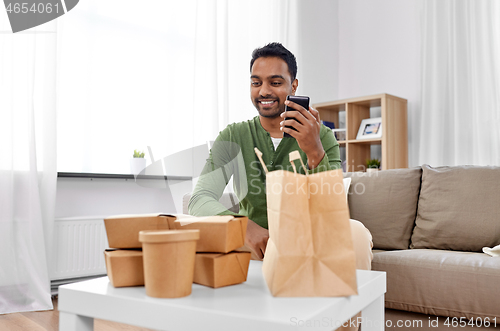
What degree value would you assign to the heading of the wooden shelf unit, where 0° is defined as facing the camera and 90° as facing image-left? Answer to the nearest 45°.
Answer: approximately 45°

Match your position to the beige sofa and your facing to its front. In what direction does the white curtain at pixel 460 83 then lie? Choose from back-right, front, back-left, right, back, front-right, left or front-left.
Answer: back

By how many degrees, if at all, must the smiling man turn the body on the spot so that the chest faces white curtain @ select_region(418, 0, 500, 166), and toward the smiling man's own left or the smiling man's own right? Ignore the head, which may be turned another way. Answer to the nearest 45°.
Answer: approximately 135° to the smiling man's own left

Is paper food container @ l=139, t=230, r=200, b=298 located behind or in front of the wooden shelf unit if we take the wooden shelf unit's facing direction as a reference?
in front

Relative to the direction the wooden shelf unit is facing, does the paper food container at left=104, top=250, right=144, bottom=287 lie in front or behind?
in front

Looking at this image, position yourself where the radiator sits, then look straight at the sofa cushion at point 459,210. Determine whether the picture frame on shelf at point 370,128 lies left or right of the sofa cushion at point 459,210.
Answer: left

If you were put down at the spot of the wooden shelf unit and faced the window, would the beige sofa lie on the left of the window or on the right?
left

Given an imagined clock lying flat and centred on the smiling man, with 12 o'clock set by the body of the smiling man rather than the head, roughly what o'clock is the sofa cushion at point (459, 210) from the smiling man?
The sofa cushion is roughly at 8 o'clock from the smiling man.
